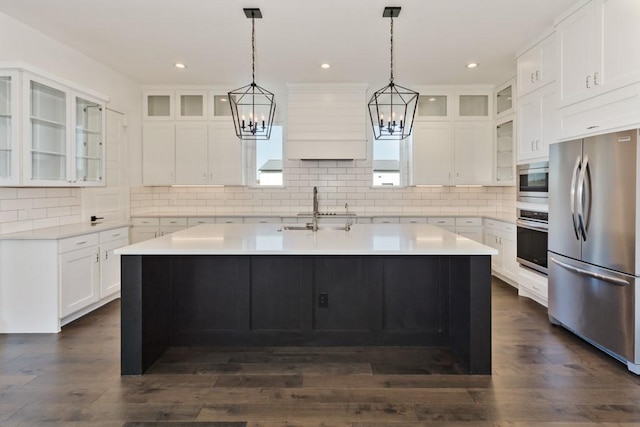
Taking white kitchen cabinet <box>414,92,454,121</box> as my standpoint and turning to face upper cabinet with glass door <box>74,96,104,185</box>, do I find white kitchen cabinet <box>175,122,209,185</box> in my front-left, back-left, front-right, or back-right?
front-right

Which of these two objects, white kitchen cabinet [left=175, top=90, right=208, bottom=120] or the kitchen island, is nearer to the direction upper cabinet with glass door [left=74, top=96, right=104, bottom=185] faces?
the kitchen island

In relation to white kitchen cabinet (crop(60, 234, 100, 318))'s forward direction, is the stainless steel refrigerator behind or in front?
in front

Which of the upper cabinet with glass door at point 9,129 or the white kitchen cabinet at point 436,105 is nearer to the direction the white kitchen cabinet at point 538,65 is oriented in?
the upper cabinet with glass door

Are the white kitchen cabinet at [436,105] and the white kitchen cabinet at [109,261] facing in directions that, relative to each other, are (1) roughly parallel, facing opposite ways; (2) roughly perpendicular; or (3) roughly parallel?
roughly perpendicular

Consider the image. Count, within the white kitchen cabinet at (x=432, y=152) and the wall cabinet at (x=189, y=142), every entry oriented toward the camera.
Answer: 2

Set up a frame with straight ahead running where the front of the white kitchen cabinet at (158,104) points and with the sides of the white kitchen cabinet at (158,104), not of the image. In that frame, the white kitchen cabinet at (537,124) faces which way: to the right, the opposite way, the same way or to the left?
to the right

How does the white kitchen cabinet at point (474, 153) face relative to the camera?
toward the camera

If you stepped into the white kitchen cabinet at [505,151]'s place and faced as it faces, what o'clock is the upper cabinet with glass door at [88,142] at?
The upper cabinet with glass door is roughly at 12 o'clock from the white kitchen cabinet.

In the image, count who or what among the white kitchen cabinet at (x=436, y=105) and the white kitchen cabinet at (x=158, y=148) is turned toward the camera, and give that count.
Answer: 2

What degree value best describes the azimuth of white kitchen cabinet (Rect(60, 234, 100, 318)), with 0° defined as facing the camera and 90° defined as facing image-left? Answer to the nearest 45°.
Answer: approximately 315°

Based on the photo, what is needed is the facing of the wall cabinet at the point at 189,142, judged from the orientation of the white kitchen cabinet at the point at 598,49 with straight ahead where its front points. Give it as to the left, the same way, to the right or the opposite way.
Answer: to the left

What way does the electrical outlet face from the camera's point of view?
toward the camera

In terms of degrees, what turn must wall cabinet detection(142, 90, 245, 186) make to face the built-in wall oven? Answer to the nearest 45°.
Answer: approximately 45° to its left
